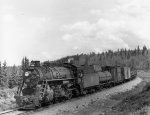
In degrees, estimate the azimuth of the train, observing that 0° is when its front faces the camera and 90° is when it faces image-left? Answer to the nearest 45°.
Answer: approximately 45°
